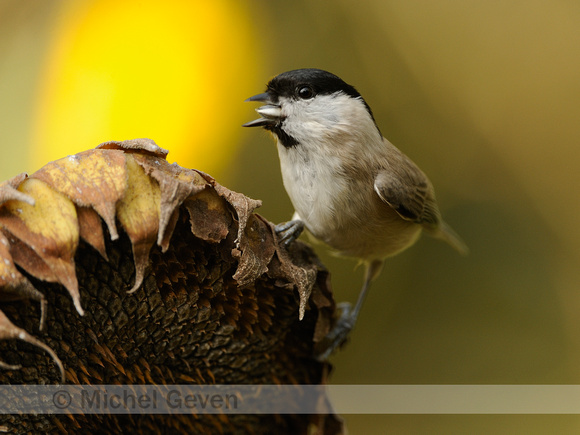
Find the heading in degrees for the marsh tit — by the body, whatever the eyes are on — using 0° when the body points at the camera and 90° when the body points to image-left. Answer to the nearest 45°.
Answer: approximately 45°
